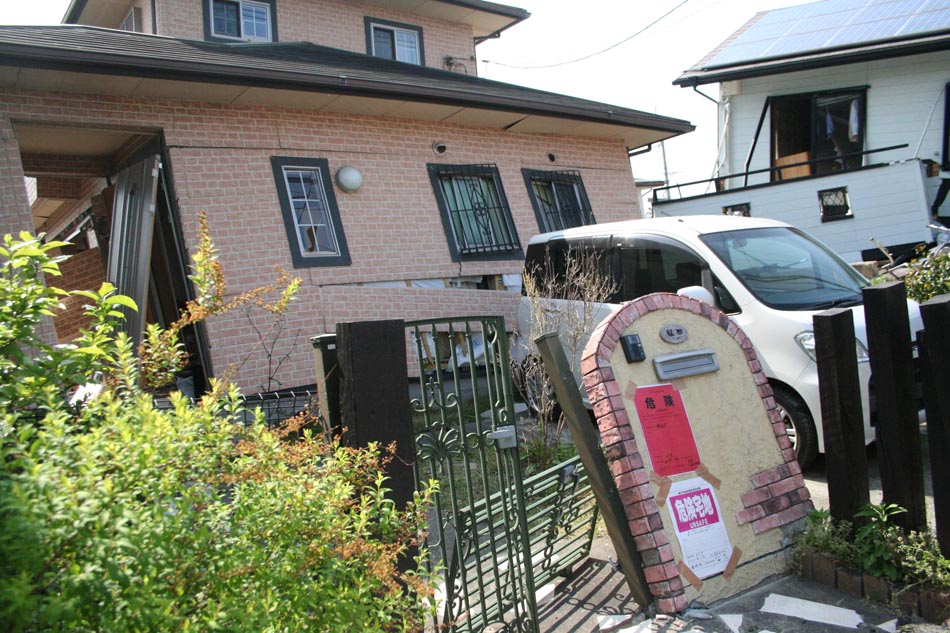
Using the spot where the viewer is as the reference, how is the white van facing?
facing the viewer and to the right of the viewer

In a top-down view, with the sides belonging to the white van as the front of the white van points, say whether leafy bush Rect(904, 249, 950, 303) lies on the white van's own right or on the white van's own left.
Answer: on the white van's own left

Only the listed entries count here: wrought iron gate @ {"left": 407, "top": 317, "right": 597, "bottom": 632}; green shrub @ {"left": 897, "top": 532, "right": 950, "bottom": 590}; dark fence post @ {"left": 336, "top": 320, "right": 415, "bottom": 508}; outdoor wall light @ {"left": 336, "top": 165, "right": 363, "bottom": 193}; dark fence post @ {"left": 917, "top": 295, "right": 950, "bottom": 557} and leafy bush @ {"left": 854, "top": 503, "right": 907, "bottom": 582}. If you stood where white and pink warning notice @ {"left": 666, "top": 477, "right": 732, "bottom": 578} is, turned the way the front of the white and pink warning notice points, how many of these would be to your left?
3

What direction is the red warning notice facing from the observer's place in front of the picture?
facing the viewer

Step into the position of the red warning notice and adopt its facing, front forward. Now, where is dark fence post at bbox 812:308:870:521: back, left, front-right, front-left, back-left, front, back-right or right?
left

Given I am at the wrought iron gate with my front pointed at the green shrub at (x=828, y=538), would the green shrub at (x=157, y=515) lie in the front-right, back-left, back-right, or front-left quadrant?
back-right

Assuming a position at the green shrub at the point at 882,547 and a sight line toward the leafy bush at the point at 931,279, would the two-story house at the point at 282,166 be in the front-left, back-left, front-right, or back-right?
front-left

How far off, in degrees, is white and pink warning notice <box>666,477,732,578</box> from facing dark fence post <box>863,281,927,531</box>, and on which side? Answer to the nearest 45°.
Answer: approximately 90° to its left

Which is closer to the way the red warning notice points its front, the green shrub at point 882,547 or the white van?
the green shrub

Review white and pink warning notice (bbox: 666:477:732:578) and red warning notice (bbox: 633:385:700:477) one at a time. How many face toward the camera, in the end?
2

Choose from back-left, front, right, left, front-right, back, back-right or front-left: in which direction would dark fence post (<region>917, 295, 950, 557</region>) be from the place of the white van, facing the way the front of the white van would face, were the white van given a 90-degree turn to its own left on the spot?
back-right

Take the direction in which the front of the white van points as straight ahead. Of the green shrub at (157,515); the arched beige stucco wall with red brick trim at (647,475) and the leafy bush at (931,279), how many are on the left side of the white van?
1

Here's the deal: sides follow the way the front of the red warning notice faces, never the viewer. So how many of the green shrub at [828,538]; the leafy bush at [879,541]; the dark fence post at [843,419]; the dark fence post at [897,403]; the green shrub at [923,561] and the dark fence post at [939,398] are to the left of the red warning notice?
6

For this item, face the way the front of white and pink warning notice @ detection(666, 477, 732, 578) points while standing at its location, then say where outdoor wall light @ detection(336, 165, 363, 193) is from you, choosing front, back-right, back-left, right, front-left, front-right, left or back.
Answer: back-right
